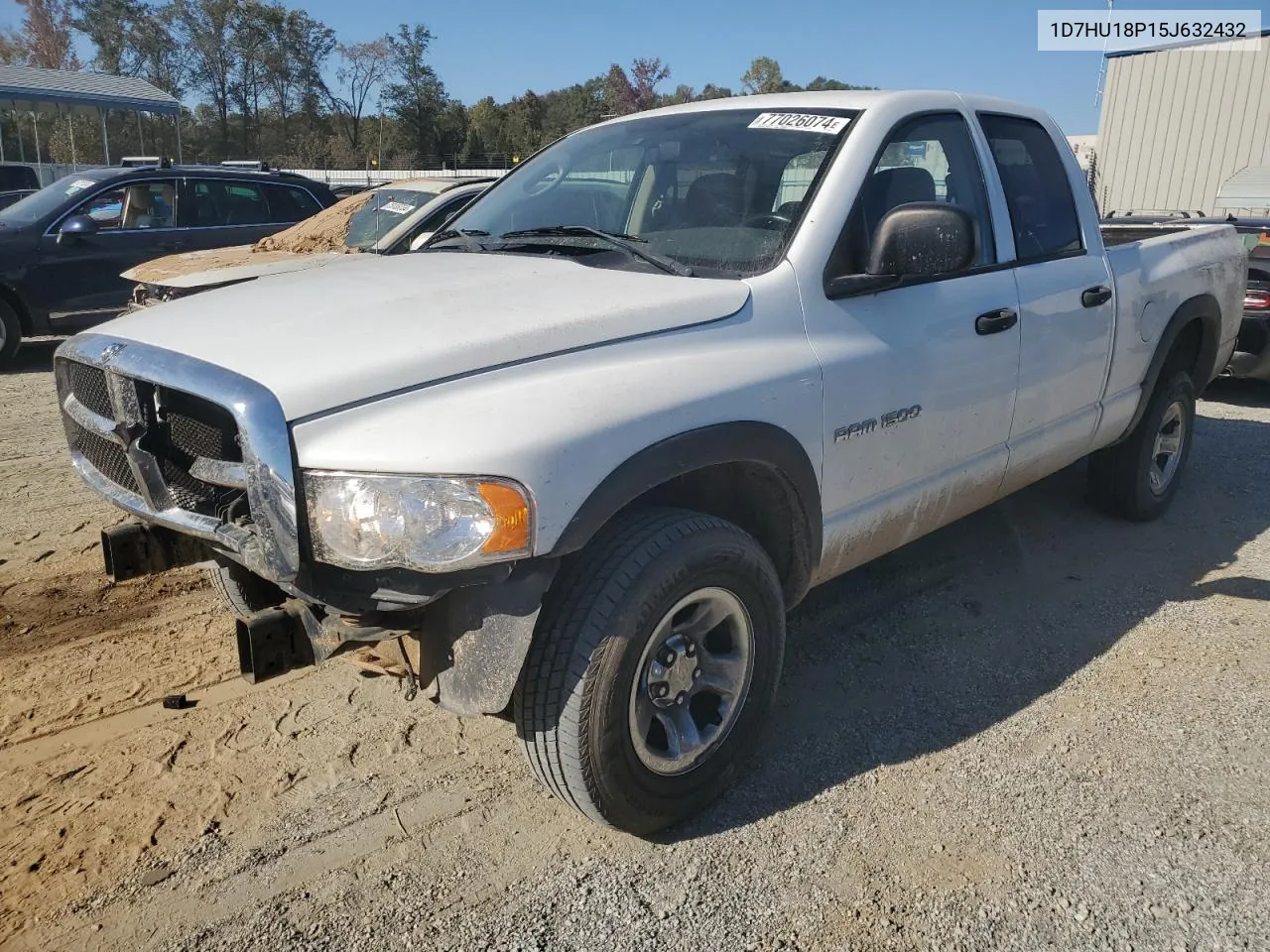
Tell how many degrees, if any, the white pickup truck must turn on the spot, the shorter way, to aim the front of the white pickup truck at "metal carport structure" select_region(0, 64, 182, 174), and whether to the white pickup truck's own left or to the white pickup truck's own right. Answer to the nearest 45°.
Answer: approximately 90° to the white pickup truck's own right

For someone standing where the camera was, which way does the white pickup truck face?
facing the viewer and to the left of the viewer

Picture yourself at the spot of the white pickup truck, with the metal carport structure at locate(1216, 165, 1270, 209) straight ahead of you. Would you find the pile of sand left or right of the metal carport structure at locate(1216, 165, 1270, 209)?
left

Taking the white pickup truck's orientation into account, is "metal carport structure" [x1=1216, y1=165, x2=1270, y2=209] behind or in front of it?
behind

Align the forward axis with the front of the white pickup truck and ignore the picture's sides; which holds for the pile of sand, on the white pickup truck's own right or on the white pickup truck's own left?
on the white pickup truck's own right

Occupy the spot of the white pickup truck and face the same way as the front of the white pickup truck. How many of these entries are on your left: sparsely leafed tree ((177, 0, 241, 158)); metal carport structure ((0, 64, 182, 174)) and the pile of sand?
0

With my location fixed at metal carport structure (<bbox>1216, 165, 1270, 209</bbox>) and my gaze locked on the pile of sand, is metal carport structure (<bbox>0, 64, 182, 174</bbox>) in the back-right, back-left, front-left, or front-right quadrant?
front-right

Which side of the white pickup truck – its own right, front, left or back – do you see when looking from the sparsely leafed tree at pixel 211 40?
right
